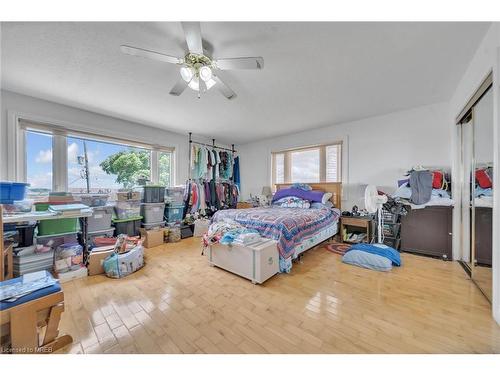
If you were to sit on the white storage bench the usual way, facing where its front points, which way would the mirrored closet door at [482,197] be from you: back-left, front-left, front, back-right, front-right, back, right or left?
back-left

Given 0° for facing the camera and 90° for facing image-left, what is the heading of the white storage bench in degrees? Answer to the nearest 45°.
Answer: approximately 45°

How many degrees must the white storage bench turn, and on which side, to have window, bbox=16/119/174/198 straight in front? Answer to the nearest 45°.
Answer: approximately 90° to its right

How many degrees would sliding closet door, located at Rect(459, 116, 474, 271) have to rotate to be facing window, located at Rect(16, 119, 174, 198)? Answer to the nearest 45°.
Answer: approximately 45° to its left

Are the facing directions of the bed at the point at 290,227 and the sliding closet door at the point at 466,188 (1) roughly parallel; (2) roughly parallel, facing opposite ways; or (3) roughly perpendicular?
roughly perpendicular

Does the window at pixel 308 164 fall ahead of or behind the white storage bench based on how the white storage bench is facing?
behind

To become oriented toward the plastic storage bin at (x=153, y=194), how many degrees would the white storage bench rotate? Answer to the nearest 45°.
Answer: approximately 90° to its right

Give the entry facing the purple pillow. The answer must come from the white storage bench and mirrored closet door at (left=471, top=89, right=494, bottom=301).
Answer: the mirrored closet door

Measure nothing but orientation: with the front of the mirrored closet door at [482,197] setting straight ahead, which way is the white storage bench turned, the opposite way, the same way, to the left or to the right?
to the left

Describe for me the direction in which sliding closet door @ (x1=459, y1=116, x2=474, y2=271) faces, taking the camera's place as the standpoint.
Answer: facing to the left of the viewer

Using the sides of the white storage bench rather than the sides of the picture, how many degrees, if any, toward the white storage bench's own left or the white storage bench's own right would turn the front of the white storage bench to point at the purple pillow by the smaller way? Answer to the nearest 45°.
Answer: approximately 180°

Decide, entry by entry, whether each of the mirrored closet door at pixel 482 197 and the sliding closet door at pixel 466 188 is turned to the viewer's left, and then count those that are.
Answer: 2

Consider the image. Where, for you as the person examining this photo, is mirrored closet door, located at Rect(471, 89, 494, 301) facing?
facing to the left of the viewer

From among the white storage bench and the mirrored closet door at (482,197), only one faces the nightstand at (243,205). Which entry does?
the mirrored closet door

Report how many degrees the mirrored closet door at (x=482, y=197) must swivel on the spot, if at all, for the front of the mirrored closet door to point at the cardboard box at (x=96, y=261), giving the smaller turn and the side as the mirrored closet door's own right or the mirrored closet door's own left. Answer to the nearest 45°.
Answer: approximately 45° to the mirrored closet door's own left

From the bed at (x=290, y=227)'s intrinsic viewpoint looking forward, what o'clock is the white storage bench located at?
The white storage bench is roughly at 12 o'clock from the bed.
